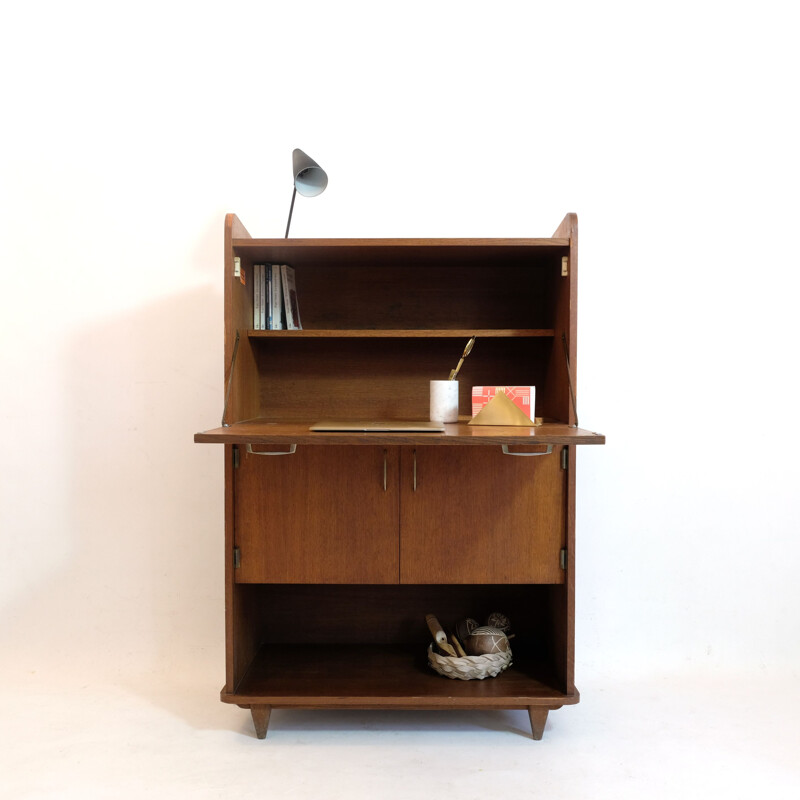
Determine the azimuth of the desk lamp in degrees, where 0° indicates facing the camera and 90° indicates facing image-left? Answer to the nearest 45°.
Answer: approximately 315°

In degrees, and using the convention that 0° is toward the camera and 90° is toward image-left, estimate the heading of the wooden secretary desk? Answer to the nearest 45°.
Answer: approximately 0°
